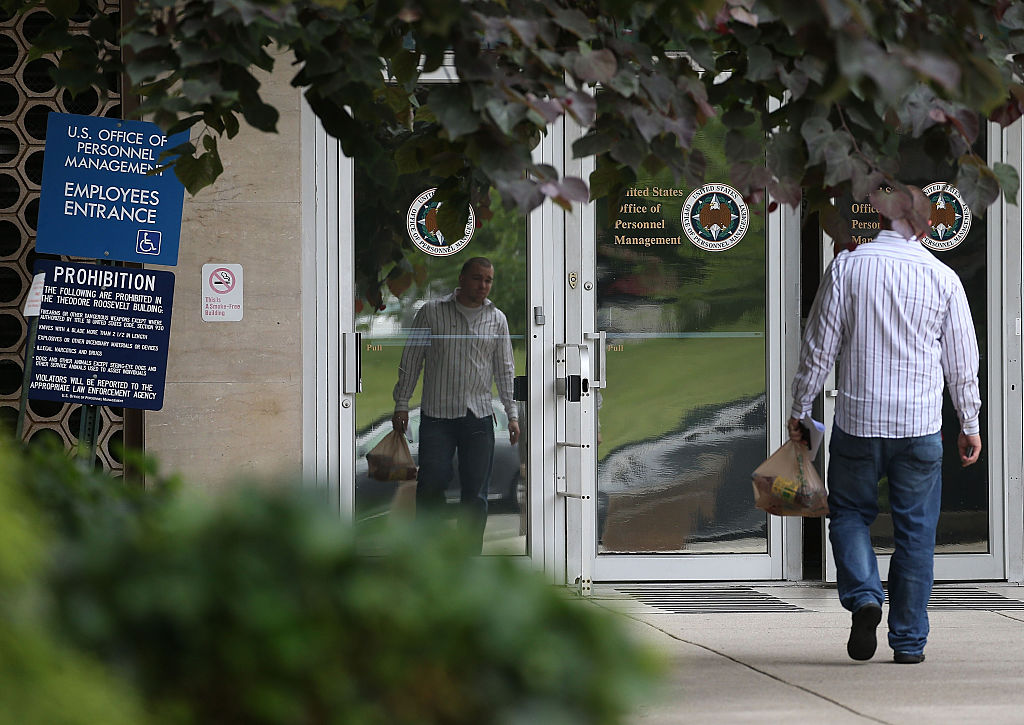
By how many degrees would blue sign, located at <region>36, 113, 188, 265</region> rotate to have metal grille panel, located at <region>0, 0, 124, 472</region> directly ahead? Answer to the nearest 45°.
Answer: approximately 135° to its right

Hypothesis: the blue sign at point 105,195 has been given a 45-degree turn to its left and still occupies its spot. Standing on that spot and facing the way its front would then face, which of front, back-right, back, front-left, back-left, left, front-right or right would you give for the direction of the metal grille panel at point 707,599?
front-left

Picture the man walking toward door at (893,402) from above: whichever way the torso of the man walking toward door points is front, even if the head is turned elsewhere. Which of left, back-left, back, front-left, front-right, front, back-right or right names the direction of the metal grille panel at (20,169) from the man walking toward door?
left

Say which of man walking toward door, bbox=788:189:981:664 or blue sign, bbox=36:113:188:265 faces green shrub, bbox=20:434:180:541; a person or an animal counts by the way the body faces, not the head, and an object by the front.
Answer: the blue sign

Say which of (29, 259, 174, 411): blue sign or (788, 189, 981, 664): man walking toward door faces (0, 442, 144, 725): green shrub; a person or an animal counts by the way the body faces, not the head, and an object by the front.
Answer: the blue sign

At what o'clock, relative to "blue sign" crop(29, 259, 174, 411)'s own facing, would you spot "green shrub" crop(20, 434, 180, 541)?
The green shrub is roughly at 12 o'clock from the blue sign.

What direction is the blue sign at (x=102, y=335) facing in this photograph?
toward the camera

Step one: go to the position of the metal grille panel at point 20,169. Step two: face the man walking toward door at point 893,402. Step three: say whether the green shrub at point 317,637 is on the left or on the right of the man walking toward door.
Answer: right

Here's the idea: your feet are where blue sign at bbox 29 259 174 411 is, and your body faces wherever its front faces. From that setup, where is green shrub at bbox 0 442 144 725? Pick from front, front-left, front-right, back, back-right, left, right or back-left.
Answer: front

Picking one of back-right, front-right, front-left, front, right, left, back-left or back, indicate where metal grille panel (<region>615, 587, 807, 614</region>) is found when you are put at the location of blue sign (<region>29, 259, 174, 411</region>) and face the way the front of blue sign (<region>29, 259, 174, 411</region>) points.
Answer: left

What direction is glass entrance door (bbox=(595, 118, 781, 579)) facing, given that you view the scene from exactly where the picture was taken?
facing the viewer

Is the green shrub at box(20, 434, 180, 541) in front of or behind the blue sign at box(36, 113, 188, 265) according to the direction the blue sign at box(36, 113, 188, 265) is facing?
in front

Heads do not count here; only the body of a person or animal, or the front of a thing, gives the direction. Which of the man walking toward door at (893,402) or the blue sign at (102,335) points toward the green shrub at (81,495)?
the blue sign

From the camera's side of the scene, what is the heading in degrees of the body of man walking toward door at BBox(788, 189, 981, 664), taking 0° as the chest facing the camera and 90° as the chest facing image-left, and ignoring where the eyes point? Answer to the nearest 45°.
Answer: approximately 180°
